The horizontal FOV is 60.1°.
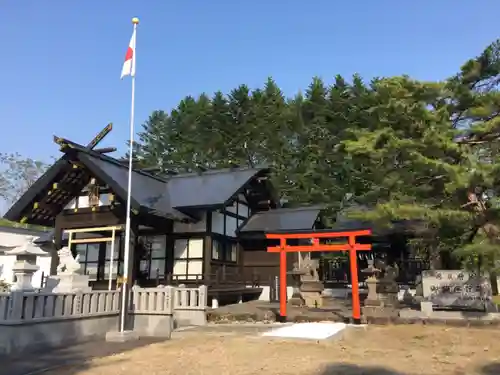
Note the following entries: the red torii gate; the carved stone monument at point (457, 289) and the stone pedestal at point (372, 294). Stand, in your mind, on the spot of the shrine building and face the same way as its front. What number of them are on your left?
3

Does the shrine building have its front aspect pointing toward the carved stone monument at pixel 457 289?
no

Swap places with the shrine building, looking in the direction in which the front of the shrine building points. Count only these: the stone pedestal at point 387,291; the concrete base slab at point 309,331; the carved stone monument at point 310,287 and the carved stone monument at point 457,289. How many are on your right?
0

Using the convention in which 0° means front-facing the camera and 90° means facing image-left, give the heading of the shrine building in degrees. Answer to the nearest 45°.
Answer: approximately 45°

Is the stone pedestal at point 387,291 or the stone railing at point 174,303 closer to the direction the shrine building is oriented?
the stone railing

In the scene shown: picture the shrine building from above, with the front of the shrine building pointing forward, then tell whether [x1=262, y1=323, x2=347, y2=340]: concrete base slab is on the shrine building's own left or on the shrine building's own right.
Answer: on the shrine building's own left

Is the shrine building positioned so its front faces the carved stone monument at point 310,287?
no

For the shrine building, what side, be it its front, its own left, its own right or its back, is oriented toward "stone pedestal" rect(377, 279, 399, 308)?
left

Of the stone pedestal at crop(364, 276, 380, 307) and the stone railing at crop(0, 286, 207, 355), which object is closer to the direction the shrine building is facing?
the stone railing

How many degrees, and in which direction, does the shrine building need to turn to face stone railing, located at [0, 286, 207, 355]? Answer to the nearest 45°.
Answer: approximately 45° to its left

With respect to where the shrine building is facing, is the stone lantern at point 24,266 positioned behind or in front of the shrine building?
in front

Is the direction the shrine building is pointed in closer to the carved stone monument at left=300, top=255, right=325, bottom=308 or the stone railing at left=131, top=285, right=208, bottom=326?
the stone railing

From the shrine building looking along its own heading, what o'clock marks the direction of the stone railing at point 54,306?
The stone railing is roughly at 11 o'clock from the shrine building.
